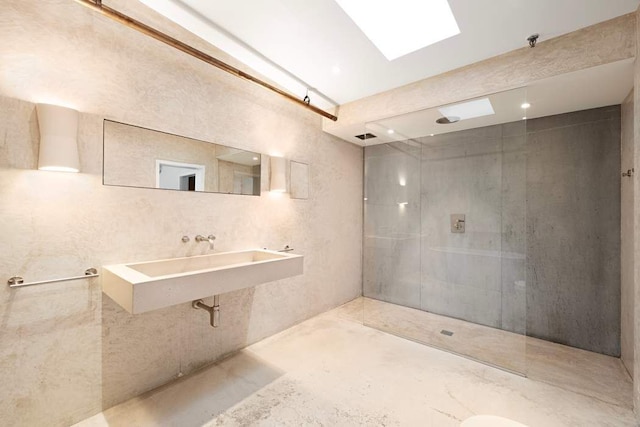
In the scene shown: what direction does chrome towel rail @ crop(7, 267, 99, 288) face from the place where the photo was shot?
facing the viewer

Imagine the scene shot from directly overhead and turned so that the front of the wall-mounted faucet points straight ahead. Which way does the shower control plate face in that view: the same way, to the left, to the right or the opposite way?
to the right

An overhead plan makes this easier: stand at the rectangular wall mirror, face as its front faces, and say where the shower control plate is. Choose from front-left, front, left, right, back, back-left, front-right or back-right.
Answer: front-left

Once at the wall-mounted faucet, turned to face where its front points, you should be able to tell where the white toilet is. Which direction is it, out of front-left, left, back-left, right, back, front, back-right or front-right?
front

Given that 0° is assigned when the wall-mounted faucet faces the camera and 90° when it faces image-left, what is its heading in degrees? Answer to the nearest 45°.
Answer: approximately 315°

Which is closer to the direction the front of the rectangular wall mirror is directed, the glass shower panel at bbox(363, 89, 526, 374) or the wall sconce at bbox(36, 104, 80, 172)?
the glass shower panel

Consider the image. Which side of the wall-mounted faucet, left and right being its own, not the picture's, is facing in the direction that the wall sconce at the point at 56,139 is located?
right

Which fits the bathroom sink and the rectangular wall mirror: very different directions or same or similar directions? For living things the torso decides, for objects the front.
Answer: same or similar directions

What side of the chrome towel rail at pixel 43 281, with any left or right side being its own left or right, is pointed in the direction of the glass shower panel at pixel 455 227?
left

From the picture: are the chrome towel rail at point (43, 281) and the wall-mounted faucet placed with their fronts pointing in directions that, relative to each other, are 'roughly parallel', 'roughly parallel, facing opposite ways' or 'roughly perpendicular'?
roughly parallel
